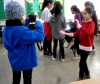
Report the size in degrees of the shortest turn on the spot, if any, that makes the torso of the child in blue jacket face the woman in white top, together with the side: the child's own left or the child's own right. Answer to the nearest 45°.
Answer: approximately 45° to the child's own left

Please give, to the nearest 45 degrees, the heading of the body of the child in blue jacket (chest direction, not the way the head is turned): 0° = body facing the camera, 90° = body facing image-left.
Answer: approximately 225°

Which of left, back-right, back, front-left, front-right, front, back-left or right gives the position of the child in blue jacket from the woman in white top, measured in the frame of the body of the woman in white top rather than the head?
right
